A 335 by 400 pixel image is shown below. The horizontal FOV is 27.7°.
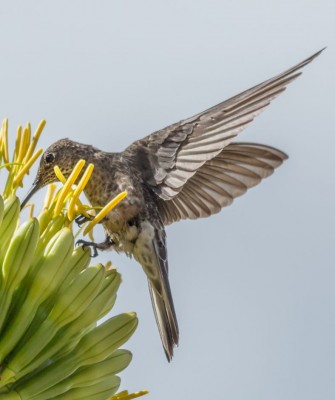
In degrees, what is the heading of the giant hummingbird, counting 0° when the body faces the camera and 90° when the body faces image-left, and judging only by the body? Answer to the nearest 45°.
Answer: approximately 90°

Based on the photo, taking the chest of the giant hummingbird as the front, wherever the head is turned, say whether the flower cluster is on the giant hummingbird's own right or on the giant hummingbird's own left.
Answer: on the giant hummingbird's own left
